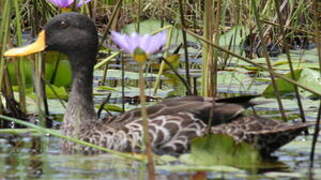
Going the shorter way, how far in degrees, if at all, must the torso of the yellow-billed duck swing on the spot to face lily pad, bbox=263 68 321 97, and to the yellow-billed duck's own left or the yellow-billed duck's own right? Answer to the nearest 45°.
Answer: approximately 135° to the yellow-billed duck's own right

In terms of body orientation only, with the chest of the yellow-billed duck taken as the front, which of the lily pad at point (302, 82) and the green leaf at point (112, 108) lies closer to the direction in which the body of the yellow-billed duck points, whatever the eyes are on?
the green leaf

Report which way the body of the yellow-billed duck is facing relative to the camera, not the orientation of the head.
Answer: to the viewer's left

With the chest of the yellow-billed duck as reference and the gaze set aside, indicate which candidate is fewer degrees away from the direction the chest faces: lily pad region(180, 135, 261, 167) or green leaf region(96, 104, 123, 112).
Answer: the green leaf

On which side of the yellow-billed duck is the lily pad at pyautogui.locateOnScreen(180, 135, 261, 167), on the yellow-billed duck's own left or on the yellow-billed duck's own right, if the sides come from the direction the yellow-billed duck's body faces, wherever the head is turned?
on the yellow-billed duck's own left
